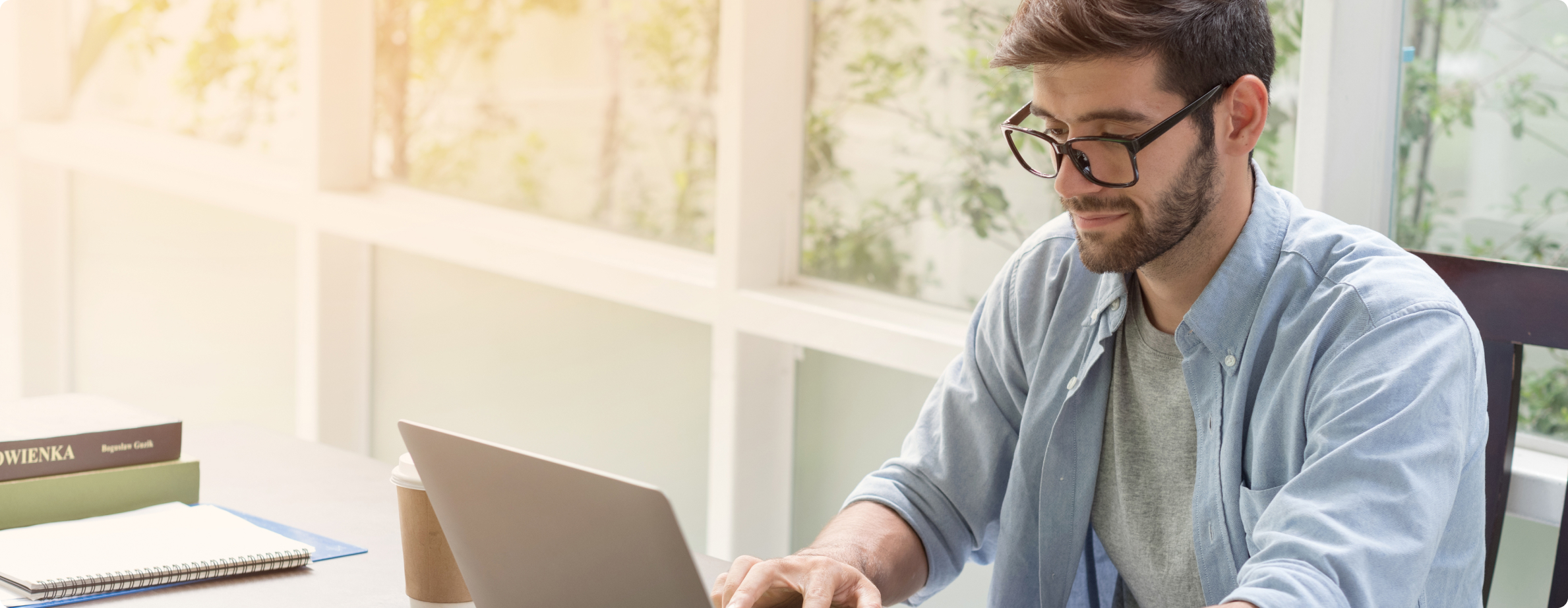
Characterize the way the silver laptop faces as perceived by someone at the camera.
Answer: facing away from the viewer and to the right of the viewer

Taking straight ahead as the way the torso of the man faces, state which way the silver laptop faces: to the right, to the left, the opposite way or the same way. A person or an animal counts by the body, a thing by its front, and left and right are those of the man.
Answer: the opposite way

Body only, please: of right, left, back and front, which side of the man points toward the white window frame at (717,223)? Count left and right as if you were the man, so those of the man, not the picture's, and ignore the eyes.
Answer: right

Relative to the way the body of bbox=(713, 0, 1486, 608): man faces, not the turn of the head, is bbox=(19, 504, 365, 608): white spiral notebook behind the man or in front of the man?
in front

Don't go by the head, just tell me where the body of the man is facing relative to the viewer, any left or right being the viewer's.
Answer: facing the viewer and to the left of the viewer

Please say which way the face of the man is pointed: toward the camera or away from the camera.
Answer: toward the camera
